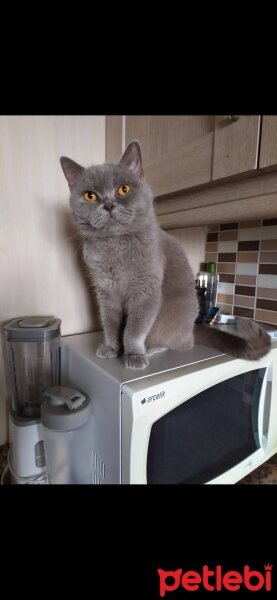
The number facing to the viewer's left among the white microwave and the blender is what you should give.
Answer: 0

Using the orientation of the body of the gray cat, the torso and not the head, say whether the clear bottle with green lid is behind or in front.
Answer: behind

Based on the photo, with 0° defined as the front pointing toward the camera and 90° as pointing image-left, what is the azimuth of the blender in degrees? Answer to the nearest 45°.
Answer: approximately 315°

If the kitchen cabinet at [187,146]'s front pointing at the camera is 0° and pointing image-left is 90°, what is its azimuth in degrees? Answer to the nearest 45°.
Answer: approximately 45°

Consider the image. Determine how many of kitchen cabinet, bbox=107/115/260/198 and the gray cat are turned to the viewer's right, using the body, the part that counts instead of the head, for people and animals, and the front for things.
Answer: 0

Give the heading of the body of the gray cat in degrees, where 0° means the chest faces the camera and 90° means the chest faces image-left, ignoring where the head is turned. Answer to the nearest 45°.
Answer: approximately 45°
